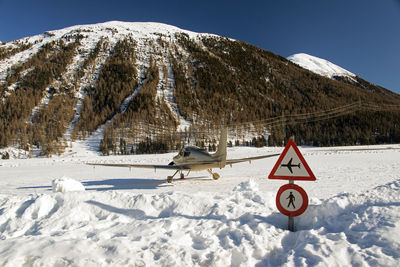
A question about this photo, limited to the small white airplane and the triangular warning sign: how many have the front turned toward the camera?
1

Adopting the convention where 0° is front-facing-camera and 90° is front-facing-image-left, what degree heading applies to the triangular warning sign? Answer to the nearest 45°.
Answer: approximately 0°

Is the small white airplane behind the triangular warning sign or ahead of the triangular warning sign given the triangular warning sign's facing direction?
behind

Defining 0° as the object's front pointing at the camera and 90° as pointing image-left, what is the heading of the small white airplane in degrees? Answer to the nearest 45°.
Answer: approximately 135°

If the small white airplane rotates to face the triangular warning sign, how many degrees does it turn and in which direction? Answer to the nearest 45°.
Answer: approximately 135° to its left

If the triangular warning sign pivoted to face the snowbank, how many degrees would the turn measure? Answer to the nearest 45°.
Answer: approximately 90° to its right

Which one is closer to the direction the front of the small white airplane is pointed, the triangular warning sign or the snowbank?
the snowbank
